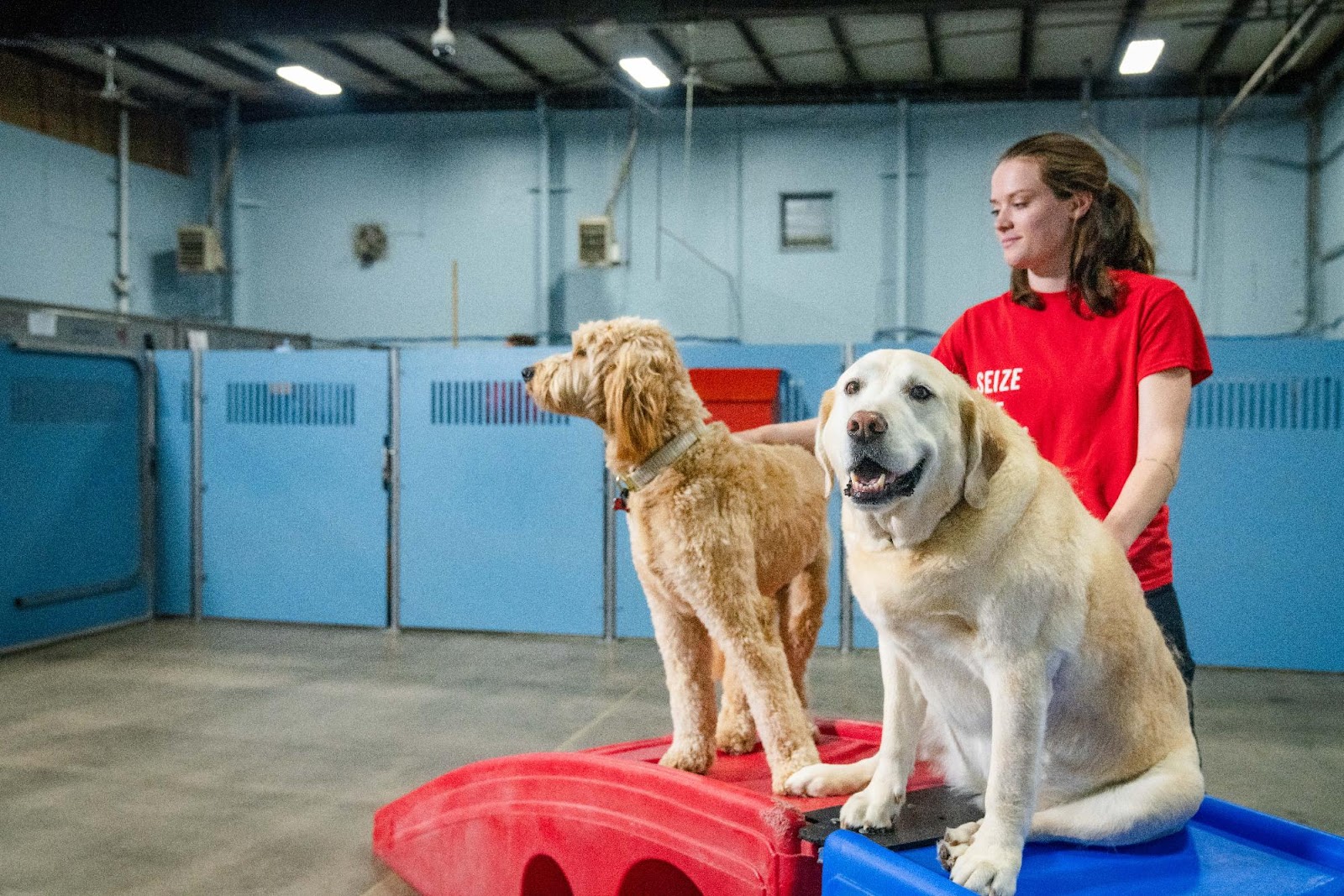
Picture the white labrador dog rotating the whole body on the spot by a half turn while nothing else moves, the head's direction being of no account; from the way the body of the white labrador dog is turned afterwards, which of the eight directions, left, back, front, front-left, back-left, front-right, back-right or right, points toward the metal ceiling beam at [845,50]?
front-left

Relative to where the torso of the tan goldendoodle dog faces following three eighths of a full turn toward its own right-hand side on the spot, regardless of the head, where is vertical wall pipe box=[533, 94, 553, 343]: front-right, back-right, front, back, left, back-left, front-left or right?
front

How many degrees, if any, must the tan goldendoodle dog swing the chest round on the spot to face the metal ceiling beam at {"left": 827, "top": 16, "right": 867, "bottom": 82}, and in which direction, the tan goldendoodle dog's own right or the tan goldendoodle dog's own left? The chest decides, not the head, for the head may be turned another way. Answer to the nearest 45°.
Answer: approximately 135° to the tan goldendoodle dog's own right

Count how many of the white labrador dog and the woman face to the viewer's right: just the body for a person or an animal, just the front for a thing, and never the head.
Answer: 0

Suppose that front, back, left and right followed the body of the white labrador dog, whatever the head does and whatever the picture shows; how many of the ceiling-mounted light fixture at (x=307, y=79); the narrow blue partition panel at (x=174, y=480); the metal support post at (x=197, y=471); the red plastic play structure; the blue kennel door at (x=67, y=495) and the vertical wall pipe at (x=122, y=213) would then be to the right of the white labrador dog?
6

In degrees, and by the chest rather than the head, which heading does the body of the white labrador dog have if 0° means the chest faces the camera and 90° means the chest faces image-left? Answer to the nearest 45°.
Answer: approximately 45°

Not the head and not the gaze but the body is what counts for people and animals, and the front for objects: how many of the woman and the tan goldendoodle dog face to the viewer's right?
0

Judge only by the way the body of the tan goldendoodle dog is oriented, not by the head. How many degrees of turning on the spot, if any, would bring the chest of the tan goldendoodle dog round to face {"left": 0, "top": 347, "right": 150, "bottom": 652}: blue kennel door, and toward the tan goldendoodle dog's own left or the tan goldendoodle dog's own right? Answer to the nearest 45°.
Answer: approximately 90° to the tan goldendoodle dog's own right

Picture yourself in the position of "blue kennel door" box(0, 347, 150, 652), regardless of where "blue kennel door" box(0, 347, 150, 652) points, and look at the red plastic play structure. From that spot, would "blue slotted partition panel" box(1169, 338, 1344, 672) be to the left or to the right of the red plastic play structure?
left

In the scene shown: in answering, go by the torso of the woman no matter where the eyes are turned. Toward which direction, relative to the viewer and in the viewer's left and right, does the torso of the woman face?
facing the viewer and to the left of the viewer

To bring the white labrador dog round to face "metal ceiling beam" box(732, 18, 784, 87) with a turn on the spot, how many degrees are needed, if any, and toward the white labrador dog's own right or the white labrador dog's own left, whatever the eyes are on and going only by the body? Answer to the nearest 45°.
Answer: approximately 135° to the white labrador dog's own right

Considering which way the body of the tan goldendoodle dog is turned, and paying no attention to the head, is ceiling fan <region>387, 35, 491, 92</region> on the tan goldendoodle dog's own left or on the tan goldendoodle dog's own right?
on the tan goldendoodle dog's own right

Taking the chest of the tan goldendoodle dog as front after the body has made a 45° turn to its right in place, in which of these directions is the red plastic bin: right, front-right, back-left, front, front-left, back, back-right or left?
right
